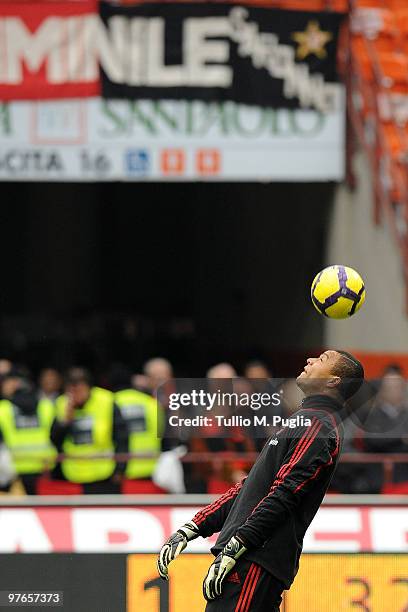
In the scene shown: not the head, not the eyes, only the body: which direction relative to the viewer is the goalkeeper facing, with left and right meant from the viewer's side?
facing to the left of the viewer

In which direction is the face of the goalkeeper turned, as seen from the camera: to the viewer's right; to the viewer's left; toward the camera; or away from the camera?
to the viewer's left

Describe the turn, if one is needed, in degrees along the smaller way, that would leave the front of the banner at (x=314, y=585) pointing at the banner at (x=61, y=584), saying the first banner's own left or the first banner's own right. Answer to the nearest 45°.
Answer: approximately 90° to the first banner's own right

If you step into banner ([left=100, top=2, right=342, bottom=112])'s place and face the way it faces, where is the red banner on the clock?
The red banner is roughly at 3 o'clock from the banner.

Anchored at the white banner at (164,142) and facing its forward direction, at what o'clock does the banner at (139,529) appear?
The banner is roughly at 12 o'clock from the white banner.

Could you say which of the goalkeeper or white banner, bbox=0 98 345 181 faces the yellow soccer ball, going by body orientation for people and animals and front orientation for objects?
the white banner

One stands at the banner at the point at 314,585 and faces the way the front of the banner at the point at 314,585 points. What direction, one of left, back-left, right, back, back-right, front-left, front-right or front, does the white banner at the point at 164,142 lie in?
back

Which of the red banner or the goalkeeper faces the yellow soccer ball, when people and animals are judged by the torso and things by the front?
the red banner

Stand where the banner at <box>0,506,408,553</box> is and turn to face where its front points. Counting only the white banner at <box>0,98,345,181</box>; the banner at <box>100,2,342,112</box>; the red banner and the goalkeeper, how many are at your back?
3

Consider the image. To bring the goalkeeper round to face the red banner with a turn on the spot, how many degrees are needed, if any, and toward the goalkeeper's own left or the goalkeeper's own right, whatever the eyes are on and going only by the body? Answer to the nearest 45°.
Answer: approximately 90° to the goalkeeper's own right

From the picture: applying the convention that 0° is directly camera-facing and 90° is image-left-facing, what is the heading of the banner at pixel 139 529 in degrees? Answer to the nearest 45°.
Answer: approximately 0°
